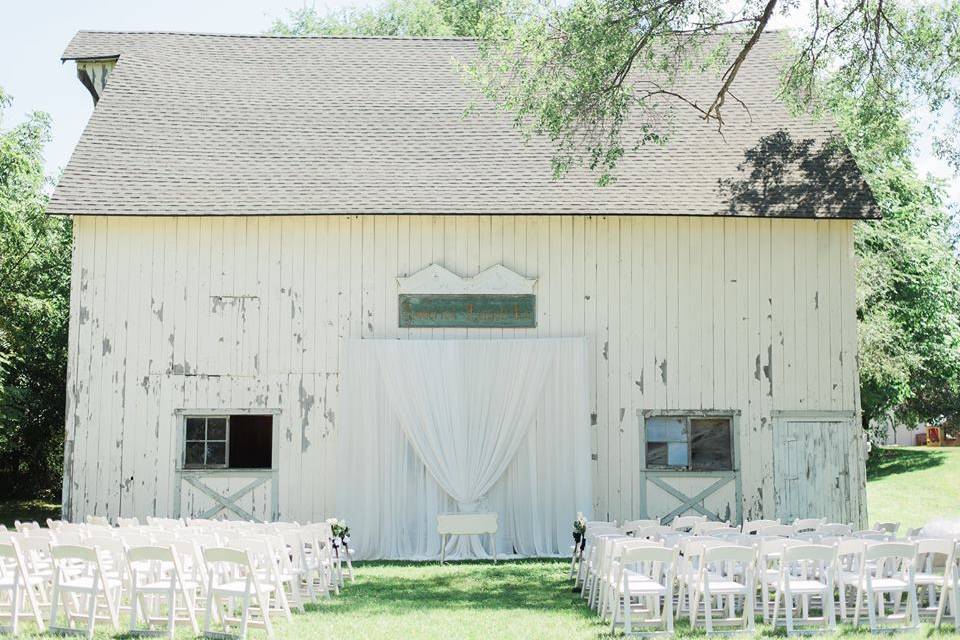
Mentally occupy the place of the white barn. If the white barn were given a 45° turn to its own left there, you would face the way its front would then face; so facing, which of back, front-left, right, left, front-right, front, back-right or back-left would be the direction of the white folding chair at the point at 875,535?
front

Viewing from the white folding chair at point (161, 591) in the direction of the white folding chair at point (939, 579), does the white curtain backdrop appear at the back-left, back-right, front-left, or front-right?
front-left

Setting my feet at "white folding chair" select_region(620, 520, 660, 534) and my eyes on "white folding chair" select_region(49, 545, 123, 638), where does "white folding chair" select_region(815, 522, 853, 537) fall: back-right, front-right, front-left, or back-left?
back-left

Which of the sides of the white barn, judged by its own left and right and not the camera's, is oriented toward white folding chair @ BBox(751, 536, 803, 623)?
front

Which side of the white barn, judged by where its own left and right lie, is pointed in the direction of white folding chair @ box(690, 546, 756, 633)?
front

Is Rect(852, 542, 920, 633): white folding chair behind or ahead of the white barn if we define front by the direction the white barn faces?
ahead

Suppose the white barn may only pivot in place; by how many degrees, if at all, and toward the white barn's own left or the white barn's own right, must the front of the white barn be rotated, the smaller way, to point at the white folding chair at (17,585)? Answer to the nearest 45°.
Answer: approximately 45° to the white barn's own right

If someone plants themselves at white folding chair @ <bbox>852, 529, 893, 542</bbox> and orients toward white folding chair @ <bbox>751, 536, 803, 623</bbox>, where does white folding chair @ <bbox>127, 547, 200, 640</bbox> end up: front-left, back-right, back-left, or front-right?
front-right

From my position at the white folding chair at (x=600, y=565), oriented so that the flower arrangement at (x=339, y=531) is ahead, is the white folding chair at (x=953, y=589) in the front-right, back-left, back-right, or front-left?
back-right

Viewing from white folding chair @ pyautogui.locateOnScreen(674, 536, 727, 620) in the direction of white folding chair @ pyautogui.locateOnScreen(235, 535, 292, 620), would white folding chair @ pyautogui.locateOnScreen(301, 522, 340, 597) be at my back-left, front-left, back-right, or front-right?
front-right

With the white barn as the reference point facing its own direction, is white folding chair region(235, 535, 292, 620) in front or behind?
in front

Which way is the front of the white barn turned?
toward the camera

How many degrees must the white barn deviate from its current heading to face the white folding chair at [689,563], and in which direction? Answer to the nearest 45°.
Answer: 0° — it already faces it

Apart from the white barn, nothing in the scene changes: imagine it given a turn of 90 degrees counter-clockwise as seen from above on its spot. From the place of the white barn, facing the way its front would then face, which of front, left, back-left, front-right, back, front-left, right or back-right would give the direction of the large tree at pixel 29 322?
back-left

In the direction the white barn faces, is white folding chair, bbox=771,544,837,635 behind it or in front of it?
in front
